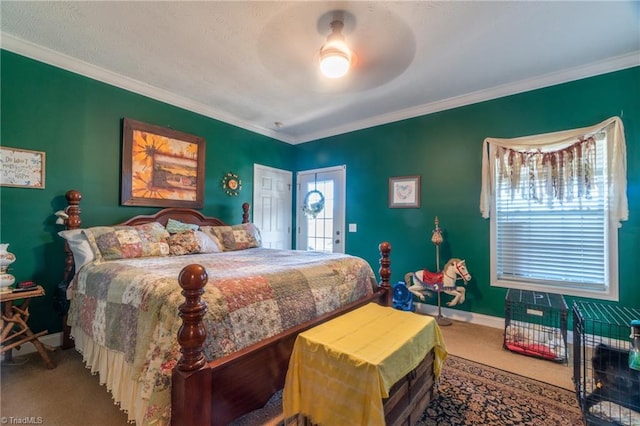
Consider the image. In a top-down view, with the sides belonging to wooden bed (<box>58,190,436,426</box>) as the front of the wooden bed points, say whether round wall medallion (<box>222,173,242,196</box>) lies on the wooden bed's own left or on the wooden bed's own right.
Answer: on the wooden bed's own left

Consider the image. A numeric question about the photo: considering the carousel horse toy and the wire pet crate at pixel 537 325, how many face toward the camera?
1

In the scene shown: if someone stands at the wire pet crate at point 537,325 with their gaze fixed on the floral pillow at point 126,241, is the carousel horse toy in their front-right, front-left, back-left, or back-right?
front-right

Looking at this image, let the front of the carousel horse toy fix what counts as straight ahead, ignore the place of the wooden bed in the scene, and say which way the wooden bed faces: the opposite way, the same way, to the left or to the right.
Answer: the same way

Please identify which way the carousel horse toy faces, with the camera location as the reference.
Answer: facing to the right of the viewer

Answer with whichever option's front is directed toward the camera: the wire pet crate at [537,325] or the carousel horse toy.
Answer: the wire pet crate

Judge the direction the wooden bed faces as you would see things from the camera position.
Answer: facing the viewer and to the right of the viewer

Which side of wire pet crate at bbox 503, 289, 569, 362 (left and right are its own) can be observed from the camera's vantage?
front

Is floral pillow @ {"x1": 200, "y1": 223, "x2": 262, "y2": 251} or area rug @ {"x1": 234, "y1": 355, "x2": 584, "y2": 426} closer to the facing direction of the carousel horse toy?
the area rug

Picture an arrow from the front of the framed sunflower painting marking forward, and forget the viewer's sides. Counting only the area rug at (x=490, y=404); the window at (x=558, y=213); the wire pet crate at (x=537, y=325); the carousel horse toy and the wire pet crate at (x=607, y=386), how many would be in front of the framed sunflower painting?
5

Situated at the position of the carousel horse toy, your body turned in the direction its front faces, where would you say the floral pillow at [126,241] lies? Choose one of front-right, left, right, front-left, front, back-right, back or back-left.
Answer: back-right

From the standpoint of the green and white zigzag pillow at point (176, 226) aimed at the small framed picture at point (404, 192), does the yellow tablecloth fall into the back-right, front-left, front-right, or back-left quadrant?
front-right
